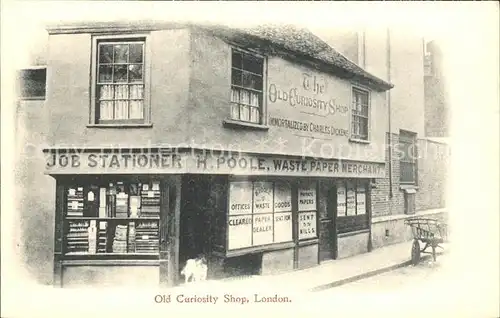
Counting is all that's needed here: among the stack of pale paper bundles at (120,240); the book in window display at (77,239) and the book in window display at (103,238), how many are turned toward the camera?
3

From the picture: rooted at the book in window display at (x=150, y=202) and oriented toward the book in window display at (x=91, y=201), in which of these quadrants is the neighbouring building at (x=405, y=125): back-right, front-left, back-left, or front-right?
back-right

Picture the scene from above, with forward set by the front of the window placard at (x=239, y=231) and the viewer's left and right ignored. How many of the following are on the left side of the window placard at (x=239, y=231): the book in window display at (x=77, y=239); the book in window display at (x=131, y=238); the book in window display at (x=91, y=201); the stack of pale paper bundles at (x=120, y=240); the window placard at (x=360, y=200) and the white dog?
1

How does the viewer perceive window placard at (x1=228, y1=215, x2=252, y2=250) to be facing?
facing the viewer and to the right of the viewer

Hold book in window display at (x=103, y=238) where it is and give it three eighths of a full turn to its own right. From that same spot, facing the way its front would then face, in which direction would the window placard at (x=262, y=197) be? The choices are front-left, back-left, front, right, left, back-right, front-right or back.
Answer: back-right

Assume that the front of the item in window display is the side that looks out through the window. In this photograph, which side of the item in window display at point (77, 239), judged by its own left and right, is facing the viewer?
front

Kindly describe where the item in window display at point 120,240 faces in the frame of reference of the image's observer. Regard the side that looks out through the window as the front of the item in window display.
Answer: facing the viewer

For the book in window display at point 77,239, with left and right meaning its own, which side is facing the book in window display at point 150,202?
left

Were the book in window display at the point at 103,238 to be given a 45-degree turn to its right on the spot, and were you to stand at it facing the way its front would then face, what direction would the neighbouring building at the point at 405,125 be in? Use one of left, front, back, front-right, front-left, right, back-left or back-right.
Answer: back-left

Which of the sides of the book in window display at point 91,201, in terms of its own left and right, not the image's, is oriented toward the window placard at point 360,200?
left

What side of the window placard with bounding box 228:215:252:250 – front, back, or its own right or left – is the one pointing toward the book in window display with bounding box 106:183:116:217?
right
